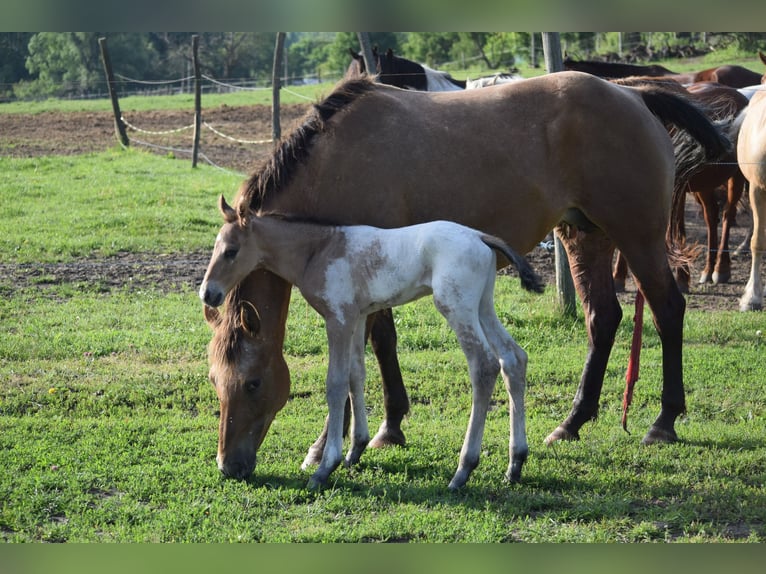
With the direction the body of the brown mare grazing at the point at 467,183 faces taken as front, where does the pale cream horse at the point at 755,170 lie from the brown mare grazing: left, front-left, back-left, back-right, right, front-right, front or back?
back-right

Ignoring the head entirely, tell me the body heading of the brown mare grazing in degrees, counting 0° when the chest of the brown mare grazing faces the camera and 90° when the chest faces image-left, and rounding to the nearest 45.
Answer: approximately 90°

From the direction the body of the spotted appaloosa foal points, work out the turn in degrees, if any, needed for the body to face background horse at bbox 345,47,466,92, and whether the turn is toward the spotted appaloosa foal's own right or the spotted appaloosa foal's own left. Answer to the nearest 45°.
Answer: approximately 90° to the spotted appaloosa foal's own right

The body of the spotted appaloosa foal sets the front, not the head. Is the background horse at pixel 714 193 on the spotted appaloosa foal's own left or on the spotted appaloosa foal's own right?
on the spotted appaloosa foal's own right

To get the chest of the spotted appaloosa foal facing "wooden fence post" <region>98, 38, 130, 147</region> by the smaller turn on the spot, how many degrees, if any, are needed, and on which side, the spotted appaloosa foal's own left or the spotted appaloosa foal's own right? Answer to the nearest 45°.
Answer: approximately 90° to the spotted appaloosa foal's own right

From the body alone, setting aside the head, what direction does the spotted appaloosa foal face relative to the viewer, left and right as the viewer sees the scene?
facing to the left of the viewer

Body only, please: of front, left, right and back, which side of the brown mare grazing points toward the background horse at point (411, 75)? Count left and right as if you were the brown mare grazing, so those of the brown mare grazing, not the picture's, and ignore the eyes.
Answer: right

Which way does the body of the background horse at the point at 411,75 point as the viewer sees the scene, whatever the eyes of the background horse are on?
to the viewer's left

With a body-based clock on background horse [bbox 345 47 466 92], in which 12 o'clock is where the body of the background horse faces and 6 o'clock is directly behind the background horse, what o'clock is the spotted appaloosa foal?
The spotted appaloosa foal is roughly at 9 o'clock from the background horse.

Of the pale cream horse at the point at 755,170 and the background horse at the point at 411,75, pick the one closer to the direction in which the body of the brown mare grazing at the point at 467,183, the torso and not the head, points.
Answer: the background horse

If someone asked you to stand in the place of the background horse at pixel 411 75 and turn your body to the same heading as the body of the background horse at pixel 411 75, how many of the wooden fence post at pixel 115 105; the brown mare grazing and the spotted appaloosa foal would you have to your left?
2
